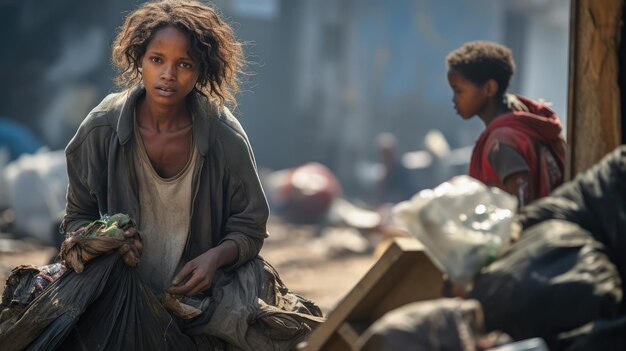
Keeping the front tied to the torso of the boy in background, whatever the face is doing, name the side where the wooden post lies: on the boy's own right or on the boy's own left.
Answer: on the boy's own left

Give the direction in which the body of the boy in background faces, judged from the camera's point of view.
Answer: to the viewer's left

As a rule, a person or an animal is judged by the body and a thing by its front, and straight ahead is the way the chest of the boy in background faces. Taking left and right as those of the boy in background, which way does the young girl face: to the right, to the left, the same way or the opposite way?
to the left

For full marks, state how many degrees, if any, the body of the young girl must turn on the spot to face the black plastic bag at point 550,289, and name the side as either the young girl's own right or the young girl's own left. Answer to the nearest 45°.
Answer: approximately 45° to the young girl's own left

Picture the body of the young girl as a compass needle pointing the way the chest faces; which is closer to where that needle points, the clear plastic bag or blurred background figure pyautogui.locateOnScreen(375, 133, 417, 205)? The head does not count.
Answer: the clear plastic bag

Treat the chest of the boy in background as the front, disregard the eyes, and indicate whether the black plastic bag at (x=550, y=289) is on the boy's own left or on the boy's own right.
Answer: on the boy's own left

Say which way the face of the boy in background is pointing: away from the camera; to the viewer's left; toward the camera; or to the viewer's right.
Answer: to the viewer's left

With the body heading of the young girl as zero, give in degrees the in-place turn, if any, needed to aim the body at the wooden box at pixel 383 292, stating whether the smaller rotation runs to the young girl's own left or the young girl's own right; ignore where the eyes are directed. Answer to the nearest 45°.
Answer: approximately 45° to the young girl's own left

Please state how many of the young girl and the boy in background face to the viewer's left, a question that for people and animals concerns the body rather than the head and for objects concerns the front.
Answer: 1

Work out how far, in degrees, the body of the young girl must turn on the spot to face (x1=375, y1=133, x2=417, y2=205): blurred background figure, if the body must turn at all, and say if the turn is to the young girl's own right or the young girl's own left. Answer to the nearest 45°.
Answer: approximately 180°

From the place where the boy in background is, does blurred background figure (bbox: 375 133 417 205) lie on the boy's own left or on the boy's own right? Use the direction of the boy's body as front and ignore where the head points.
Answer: on the boy's own right
